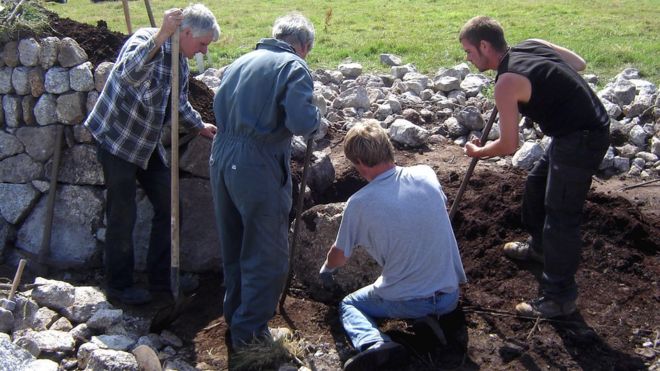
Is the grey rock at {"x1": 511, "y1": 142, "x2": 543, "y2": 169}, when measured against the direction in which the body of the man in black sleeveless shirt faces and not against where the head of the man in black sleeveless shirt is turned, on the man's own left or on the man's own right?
on the man's own right

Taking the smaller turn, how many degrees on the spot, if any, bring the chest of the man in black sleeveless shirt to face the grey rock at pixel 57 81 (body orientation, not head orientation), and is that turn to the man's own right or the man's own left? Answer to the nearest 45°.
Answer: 0° — they already face it

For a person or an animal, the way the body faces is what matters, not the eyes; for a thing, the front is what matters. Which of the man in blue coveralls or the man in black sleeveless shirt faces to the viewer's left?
the man in black sleeveless shirt

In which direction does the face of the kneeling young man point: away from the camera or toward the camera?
away from the camera

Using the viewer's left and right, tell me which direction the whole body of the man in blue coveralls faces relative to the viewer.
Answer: facing away from the viewer and to the right of the viewer

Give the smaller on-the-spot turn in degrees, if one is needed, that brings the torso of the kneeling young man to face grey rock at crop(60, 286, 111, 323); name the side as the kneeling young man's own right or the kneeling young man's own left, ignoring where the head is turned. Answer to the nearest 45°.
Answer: approximately 45° to the kneeling young man's own left

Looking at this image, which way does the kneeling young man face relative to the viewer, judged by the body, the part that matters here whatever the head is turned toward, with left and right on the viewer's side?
facing away from the viewer and to the left of the viewer

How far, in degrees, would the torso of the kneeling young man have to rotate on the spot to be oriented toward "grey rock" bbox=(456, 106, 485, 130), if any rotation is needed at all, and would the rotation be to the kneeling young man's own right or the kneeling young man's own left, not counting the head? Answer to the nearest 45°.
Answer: approximately 45° to the kneeling young man's own right

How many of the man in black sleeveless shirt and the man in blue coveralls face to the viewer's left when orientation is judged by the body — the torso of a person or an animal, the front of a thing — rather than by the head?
1

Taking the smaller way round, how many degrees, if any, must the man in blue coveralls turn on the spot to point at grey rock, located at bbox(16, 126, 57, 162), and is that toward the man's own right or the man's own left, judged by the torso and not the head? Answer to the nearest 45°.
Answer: approximately 90° to the man's own left

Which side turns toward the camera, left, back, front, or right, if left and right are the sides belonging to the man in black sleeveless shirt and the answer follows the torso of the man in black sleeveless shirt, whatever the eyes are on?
left

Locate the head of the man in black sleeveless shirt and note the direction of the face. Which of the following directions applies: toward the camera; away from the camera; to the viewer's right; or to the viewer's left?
to the viewer's left

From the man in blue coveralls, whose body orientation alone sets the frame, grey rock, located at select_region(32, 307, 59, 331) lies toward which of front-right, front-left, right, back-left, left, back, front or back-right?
back-left

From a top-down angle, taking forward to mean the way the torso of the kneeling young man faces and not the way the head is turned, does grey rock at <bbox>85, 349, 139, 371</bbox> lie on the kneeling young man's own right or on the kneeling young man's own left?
on the kneeling young man's own left
